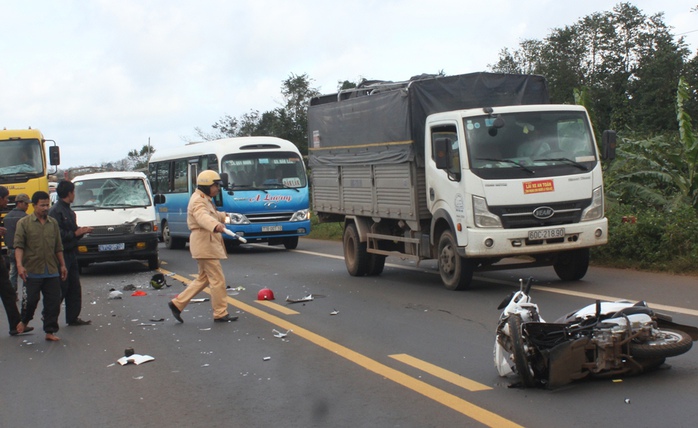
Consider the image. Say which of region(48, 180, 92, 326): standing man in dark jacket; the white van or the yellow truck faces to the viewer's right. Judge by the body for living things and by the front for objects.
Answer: the standing man in dark jacket

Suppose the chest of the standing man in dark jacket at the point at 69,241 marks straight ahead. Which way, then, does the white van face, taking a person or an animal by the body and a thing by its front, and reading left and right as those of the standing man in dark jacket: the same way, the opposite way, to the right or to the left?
to the right

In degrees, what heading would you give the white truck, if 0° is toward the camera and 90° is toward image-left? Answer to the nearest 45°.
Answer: approximately 315°

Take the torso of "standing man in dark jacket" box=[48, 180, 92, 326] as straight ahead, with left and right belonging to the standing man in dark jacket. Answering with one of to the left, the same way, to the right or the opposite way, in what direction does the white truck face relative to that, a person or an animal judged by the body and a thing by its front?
to the right

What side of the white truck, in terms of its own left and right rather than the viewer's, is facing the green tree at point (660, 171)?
left

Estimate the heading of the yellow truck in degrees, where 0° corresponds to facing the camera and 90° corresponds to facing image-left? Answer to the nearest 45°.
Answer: approximately 0°

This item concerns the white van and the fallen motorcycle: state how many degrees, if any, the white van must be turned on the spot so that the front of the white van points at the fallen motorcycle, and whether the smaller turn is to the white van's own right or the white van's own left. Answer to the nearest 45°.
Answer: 0° — it already faces it

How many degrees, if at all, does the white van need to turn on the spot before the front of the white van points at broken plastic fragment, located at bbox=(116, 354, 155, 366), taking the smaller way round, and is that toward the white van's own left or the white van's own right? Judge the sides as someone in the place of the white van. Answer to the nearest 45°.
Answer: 0° — it already faces it
